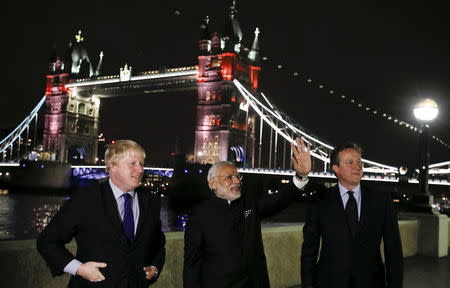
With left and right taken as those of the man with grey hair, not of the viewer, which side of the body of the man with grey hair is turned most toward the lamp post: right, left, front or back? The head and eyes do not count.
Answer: left

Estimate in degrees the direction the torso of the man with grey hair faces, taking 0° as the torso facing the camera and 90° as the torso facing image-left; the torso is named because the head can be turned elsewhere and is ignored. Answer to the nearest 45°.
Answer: approximately 315°

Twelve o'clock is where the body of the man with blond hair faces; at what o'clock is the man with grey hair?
The man with grey hair is roughly at 10 o'clock from the man with blond hair.

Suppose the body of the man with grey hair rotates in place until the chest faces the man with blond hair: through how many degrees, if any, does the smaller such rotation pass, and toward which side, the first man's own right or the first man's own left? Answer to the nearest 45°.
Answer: approximately 90° to the first man's own right

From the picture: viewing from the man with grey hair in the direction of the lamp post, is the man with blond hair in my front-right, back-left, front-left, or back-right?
back-left

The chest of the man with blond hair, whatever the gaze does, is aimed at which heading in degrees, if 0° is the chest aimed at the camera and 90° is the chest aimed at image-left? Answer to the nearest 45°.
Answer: approximately 315°

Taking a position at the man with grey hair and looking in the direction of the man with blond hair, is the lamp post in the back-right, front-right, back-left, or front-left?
back-right

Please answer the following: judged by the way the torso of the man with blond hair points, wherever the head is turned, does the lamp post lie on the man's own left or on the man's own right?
on the man's own left
